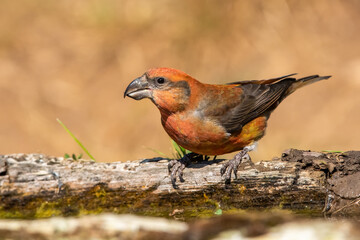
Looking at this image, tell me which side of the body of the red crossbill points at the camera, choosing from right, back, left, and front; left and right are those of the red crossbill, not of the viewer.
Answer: left
